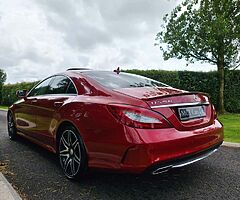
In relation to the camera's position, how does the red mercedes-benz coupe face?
facing away from the viewer and to the left of the viewer

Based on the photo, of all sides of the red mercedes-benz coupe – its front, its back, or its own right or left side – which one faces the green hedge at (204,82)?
right

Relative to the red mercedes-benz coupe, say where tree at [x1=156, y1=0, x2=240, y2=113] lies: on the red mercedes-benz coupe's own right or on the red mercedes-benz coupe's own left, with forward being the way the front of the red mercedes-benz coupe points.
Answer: on the red mercedes-benz coupe's own right

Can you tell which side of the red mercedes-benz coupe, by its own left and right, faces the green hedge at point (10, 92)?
front
